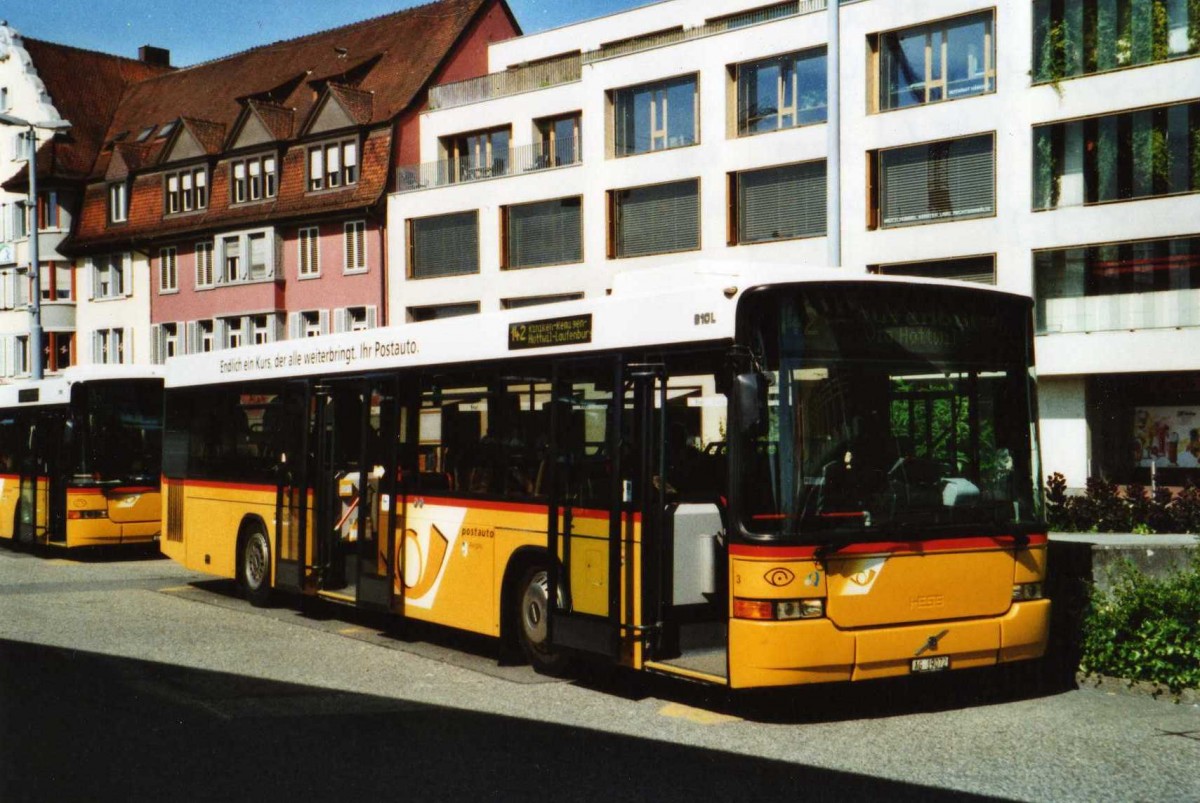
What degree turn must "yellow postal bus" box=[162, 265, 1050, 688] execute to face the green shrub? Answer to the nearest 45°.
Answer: approximately 45° to its left

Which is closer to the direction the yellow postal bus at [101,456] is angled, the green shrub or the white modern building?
the green shrub

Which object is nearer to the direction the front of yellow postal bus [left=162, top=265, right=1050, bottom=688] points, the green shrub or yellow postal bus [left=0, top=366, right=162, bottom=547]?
the green shrub

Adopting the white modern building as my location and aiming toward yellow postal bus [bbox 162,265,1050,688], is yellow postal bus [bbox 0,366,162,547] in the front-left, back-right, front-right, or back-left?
front-right

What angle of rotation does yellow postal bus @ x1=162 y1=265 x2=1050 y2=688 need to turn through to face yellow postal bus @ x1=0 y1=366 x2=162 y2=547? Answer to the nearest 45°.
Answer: approximately 180°

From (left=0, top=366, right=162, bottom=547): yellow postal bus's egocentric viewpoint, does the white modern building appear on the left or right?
on its left

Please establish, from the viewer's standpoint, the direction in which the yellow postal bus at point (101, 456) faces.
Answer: facing the viewer and to the right of the viewer

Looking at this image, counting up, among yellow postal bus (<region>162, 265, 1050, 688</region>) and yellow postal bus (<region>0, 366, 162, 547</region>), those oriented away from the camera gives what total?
0

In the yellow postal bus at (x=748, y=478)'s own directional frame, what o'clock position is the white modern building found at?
The white modern building is roughly at 8 o'clock from the yellow postal bus.
